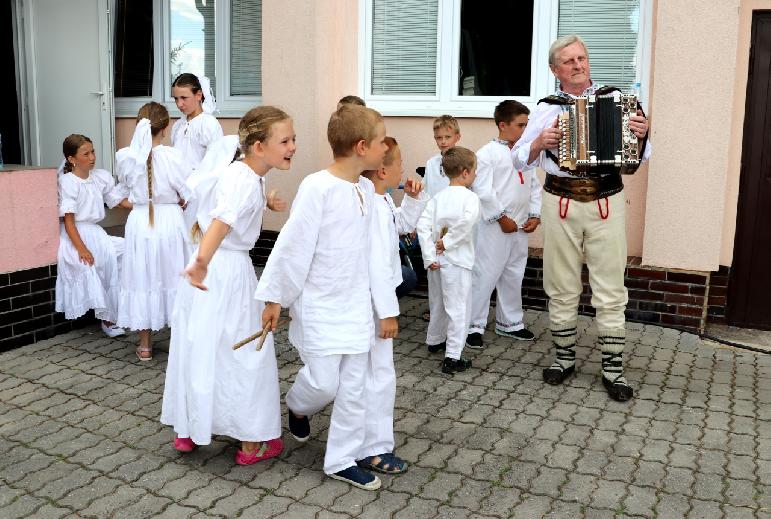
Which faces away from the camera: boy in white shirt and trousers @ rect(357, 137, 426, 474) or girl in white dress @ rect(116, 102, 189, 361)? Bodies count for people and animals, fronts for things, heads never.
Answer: the girl in white dress

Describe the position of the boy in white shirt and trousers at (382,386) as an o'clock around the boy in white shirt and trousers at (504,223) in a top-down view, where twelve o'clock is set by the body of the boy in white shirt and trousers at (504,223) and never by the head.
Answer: the boy in white shirt and trousers at (382,386) is roughly at 2 o'clock from the boy in white shirt and trousers at (504,223).

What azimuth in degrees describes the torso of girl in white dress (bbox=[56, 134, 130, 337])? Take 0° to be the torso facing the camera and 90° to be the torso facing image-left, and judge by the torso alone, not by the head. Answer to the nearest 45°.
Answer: approximately 315°

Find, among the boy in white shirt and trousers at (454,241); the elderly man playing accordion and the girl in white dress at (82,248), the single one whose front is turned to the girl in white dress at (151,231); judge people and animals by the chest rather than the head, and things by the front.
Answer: the girl in white dress at (82,248)

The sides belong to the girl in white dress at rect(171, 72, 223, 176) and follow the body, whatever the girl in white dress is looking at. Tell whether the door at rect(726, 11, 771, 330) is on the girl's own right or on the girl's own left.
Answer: on the girl's own left

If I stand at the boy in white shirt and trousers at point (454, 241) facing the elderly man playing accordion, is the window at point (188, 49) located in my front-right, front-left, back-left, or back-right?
back-left

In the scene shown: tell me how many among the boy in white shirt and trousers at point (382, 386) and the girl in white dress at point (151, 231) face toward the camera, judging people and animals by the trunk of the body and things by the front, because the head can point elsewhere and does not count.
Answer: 0

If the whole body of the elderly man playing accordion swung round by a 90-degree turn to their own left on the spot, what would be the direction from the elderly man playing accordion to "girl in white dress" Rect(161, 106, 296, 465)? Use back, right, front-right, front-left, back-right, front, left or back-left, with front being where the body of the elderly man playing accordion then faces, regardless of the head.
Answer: back-right

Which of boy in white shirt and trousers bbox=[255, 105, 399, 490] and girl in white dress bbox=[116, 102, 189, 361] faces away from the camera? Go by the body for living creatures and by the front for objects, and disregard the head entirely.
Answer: the girl in white dress

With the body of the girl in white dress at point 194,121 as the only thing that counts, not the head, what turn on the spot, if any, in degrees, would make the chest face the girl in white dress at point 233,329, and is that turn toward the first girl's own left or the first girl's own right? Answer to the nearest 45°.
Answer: approximately 45° to the first girl's own left

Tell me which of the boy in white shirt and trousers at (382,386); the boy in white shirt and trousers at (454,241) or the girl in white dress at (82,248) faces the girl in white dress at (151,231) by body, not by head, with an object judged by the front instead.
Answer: the girl in white dress at (82,248)

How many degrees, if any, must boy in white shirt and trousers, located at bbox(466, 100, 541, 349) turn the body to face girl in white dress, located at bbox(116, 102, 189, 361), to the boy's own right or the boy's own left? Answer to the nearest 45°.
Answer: approximately 135° to the boy's own right

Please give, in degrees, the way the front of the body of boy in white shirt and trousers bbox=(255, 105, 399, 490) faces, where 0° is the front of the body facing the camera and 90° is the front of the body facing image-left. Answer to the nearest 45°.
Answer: approximately 315°

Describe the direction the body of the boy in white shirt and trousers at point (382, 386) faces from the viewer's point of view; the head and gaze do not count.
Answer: to the viewer's right
